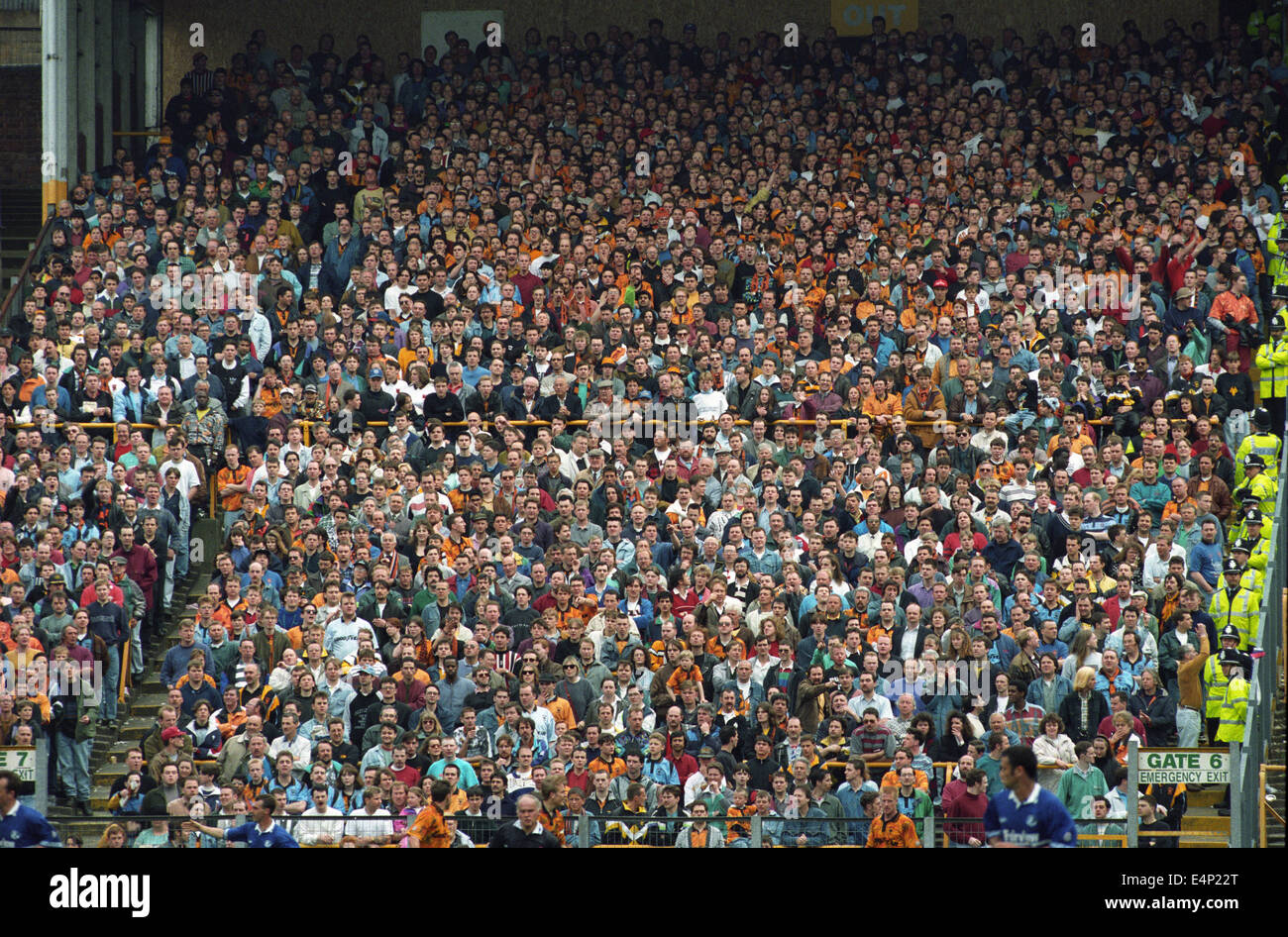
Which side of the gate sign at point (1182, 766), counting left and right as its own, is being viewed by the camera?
front

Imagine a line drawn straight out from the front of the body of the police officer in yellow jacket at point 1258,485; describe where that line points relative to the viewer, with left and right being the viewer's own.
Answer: facing the viewer and to the left of the viewer

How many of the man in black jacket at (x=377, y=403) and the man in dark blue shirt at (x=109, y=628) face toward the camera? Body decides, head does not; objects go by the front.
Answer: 2

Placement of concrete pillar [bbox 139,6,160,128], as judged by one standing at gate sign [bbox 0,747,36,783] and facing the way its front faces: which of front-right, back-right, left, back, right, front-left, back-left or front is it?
back

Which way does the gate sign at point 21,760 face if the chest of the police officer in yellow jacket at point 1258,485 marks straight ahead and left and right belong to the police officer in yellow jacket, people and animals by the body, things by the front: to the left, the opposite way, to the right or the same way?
to the left

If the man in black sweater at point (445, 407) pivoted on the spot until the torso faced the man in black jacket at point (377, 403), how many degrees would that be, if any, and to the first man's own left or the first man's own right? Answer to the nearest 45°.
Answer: approximately 90° to the first man's own right

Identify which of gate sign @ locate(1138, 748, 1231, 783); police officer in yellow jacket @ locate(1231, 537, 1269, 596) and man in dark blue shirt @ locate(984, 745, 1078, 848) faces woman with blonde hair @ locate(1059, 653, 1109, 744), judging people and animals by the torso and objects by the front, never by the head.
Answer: the police officer in yellow jacket

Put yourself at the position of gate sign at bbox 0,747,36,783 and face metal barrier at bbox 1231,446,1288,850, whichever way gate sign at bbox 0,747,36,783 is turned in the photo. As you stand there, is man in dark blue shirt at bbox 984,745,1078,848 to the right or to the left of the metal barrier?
right

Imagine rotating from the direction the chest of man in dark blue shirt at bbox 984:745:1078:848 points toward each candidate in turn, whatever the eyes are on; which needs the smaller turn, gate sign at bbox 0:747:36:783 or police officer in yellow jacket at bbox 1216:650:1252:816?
the gate sign

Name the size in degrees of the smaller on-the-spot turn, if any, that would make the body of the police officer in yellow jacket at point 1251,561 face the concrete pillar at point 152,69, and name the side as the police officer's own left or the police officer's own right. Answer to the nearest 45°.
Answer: approximately 90° to the police officer's own right

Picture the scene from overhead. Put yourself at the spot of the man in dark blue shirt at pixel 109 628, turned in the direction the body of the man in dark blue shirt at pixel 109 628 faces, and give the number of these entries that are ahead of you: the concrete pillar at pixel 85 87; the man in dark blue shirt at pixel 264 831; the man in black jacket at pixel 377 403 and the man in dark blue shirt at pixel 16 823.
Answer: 2

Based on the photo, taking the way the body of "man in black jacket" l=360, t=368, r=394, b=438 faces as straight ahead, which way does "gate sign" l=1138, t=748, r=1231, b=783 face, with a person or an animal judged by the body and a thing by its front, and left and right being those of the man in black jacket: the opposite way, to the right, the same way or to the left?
the same way

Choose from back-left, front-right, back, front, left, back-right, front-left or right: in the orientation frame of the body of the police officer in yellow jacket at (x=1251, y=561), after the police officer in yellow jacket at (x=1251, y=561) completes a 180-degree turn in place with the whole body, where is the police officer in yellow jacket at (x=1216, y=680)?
back-right

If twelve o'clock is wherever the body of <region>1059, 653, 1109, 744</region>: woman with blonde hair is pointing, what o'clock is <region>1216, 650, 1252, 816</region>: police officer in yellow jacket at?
The police officer in yellow jacket is roughly at 10 o'clock from the woman with blonde hair.

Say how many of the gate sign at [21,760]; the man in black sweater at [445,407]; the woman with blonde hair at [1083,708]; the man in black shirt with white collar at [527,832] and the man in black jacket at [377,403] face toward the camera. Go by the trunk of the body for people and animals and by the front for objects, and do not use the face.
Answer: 5

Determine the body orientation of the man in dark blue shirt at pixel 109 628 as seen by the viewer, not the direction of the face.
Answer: toward the camera

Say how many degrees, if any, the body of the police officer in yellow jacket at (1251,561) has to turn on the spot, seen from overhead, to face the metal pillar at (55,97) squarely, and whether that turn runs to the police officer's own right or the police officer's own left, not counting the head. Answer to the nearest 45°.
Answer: approximately 45° to the police officer's own right

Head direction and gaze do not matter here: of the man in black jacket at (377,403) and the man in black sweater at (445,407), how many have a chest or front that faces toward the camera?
2
